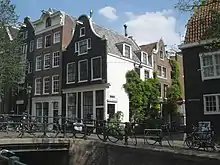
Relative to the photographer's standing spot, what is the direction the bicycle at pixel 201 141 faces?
facing to the left of the viewer

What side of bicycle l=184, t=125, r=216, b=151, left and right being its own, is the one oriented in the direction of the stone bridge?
front

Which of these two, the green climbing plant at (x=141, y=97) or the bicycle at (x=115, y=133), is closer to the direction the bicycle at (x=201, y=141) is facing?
the bicycle

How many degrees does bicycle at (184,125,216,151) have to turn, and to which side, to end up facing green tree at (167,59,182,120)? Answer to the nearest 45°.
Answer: approximately 90° to its right

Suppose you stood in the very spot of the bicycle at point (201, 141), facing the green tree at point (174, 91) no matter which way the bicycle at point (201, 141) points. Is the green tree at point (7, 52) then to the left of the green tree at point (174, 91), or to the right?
left

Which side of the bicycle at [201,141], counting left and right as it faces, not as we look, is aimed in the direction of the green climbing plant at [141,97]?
right

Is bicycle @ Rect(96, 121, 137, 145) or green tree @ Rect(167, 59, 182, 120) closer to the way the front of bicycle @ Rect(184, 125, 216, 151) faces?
the bicycle

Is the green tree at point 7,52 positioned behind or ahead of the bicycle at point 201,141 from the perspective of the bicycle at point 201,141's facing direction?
ahead

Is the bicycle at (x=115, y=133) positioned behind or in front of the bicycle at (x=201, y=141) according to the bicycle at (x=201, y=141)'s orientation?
in front
